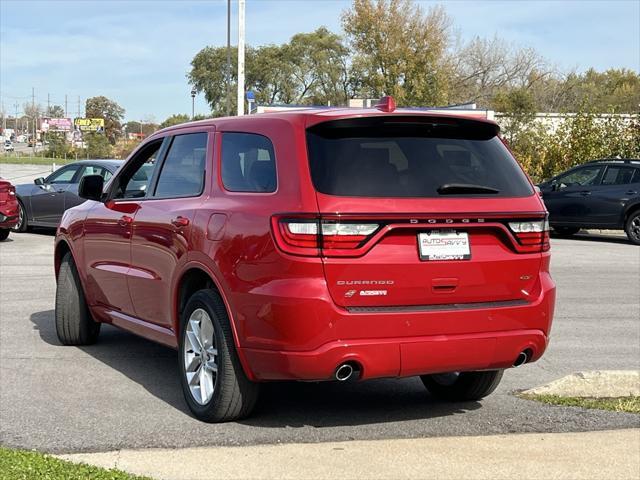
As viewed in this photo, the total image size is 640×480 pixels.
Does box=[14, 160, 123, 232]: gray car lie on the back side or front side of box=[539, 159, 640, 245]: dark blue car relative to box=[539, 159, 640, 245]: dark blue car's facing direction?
on the front side

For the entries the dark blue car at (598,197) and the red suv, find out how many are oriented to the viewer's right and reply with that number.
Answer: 0

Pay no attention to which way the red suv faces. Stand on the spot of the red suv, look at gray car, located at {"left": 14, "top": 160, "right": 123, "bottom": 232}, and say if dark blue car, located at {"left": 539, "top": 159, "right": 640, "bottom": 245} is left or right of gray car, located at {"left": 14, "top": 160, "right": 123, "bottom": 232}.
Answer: right

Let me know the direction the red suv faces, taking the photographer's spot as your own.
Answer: facing away from the viewer and to the left of the viewer

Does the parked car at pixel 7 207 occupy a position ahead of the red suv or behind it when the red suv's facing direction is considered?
ahead

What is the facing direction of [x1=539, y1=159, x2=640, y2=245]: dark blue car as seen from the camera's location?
facing to the left of the viewer

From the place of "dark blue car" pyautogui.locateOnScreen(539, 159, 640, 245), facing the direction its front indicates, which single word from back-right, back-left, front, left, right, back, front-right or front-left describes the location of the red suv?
left

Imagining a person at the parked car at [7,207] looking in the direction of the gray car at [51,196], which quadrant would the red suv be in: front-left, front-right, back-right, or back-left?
back-right

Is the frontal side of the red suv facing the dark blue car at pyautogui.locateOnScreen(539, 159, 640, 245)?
no

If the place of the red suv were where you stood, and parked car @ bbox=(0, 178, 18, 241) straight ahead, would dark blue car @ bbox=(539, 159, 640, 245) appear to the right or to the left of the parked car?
right
